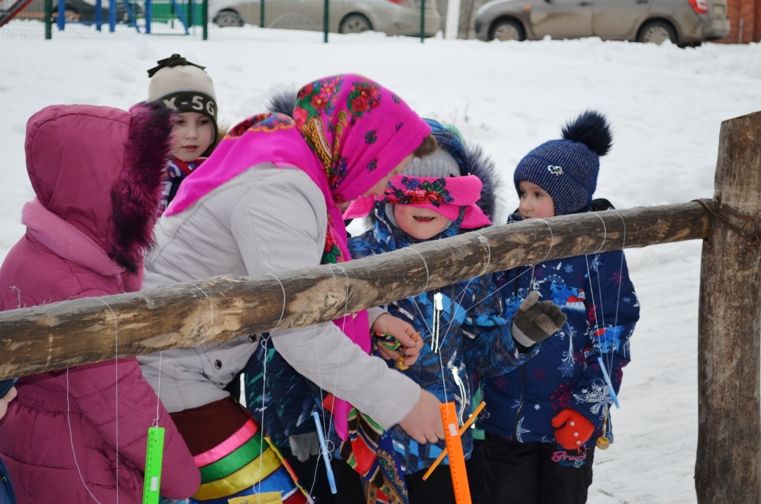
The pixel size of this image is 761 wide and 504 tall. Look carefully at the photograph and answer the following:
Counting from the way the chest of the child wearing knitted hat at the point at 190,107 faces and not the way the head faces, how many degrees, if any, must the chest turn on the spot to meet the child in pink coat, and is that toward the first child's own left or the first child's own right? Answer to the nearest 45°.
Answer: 0° — they already face them

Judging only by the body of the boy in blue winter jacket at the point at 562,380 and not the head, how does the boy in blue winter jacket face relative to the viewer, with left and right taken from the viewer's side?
facing the viewer and to the left of the viewer

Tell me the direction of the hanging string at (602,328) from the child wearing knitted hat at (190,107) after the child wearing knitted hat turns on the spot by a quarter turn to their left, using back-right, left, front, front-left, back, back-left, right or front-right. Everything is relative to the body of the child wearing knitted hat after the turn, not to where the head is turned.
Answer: front-right

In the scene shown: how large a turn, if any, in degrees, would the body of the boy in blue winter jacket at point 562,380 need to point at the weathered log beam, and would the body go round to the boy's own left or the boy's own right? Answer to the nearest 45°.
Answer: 0° — they already face it

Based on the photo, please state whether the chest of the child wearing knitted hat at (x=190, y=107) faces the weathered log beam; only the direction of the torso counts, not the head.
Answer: yes

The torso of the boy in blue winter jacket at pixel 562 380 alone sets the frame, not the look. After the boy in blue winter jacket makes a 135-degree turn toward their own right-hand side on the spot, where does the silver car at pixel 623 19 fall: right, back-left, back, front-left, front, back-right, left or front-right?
front

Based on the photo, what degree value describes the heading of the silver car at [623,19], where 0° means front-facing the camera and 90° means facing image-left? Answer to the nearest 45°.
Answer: approximately 90°

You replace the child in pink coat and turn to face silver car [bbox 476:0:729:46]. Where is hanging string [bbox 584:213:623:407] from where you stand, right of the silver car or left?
right

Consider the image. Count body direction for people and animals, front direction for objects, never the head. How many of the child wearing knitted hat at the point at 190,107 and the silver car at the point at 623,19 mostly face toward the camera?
1

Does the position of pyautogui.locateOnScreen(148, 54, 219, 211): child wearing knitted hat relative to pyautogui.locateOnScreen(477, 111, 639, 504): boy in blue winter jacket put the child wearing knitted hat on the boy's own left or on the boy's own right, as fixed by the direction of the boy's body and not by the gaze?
on the boy's own right

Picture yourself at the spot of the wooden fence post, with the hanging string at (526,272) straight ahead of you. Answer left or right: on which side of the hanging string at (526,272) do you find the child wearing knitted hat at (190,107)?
right

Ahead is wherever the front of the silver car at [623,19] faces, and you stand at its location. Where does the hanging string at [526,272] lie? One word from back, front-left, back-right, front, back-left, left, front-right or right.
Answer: left

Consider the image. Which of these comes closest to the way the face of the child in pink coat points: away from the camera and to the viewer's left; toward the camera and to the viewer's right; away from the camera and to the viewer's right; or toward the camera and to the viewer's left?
away from the camera and to the viewer's right

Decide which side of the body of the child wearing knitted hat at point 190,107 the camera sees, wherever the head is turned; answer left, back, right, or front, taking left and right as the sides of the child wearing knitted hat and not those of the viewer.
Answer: front
